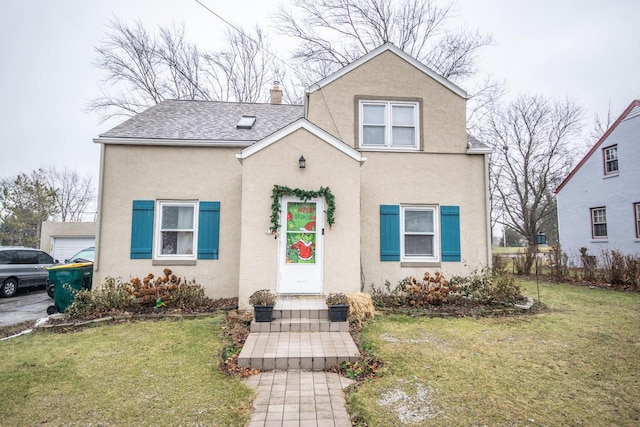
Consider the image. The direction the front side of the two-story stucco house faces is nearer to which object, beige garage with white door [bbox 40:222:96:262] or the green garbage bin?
the green garbage bin

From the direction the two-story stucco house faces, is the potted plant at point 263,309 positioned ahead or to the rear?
ahead

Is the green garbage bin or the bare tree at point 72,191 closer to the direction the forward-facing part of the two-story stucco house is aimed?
the green garbage bin

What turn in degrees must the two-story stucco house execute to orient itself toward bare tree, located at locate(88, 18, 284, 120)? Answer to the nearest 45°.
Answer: approximately 135° to its right

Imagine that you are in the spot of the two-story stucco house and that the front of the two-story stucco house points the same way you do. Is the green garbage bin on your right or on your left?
on your right

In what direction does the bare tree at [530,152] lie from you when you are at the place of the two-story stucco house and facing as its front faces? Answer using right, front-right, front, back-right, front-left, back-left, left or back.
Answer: back-left

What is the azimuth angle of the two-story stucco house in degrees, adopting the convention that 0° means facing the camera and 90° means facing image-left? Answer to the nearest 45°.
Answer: approximately 0°

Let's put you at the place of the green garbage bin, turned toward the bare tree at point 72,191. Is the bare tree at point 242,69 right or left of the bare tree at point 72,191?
right

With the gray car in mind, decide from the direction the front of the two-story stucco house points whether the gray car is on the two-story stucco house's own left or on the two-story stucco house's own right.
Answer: on the two-story stucco house's own right

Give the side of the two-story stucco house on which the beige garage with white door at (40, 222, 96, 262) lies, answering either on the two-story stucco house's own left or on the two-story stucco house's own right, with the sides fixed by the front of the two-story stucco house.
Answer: on the two-story stucco house's own right
